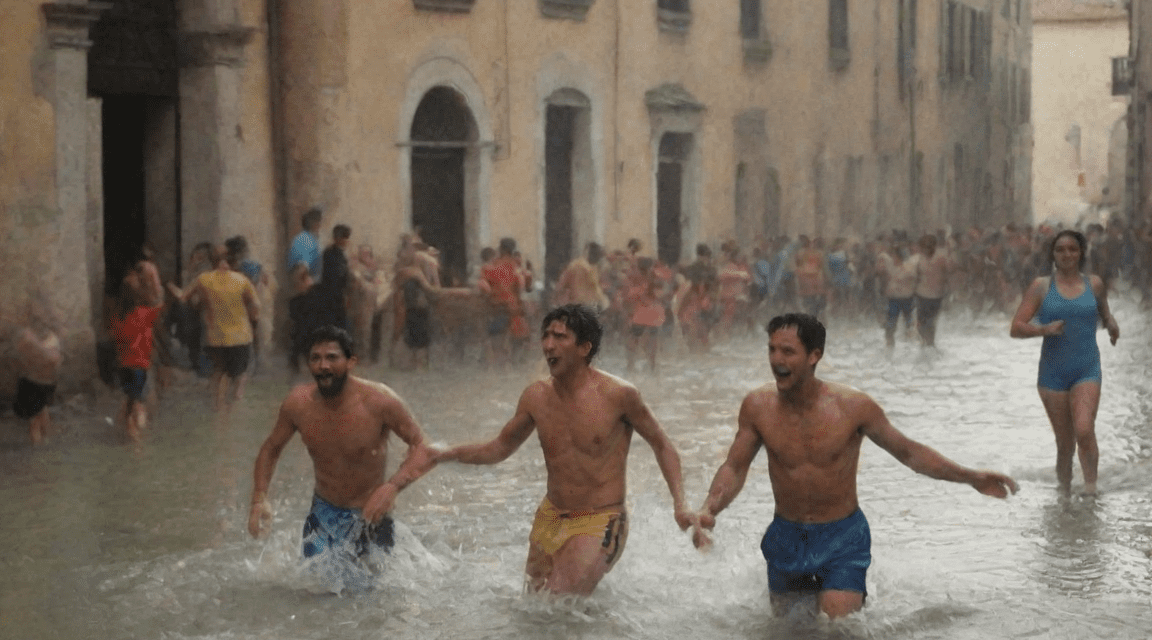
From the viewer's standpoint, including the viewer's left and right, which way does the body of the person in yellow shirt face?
facing away from the viewer

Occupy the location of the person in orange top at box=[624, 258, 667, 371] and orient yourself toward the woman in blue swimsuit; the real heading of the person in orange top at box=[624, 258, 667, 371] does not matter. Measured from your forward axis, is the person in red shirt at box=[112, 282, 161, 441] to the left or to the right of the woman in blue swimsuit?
right

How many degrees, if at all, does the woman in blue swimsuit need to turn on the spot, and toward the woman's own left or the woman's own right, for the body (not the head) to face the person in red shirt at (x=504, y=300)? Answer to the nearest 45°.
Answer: approximately 135° to the woman's own right

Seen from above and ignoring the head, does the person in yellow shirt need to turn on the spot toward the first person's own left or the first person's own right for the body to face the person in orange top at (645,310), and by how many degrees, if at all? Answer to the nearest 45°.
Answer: approximately 45° to the first person's own right

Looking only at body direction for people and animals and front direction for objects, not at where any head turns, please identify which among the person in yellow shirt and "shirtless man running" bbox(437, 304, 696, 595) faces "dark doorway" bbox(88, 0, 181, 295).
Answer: the person in yellow shirt

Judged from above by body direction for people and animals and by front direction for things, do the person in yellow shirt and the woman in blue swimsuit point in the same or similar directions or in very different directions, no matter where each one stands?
very different directions

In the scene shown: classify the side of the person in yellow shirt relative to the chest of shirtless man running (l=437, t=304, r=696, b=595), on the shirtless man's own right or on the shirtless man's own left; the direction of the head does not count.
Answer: on the shirtless man's own right

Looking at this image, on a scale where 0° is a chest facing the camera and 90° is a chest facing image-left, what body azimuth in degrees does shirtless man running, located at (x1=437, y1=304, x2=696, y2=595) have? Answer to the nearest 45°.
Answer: approximately 45°

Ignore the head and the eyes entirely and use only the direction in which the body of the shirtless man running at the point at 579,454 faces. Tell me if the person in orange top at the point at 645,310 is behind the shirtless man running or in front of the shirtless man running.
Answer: behind

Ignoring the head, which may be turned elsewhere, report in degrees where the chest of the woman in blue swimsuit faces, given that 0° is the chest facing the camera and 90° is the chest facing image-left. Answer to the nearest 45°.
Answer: approximately 0°

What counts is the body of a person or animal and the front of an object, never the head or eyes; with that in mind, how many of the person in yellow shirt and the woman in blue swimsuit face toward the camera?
1

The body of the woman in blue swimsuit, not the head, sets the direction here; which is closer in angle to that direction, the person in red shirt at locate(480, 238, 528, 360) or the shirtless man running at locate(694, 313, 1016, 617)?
the shirtless man running

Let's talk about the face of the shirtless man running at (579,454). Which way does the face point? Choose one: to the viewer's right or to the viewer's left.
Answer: to the viewer's left

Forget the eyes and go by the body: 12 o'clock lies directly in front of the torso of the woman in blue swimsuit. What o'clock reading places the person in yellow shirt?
The person in yellow shirt is roughly at 4 o'clock from the woman in blue swimsuit.
